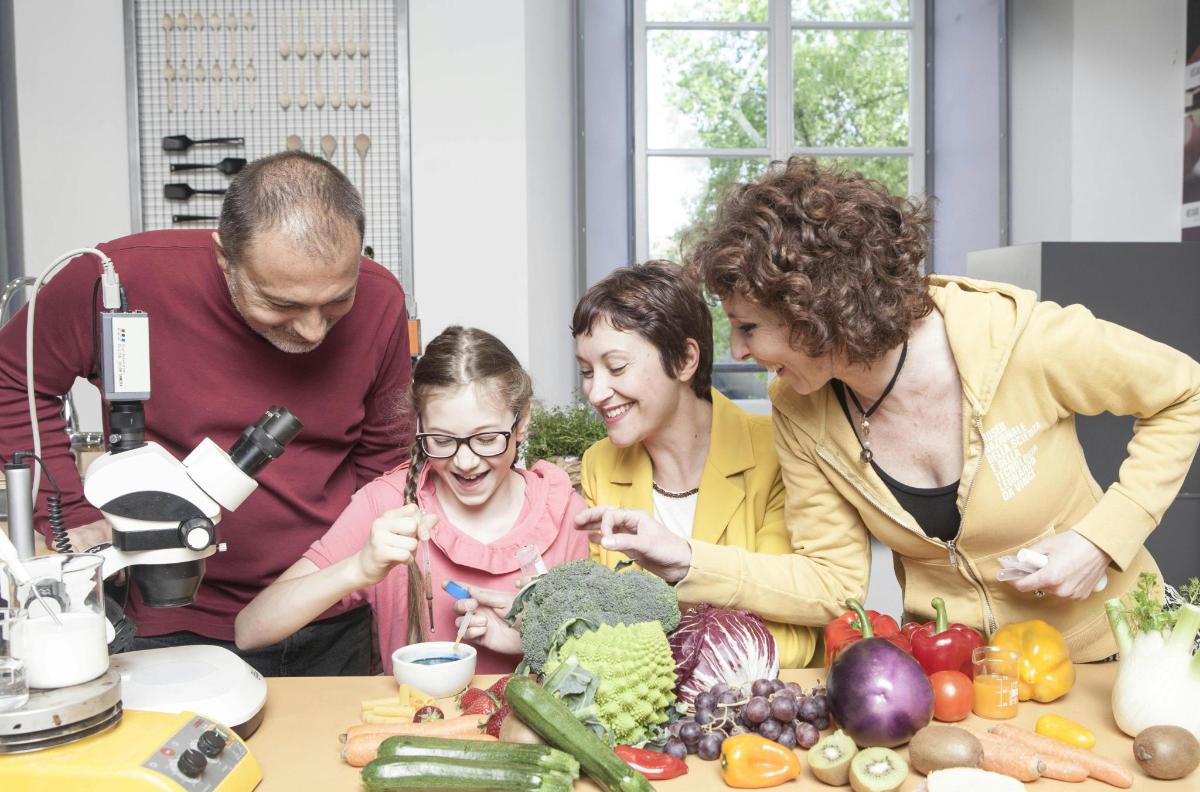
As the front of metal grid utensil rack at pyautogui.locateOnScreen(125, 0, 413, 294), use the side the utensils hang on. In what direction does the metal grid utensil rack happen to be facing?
toward the camera

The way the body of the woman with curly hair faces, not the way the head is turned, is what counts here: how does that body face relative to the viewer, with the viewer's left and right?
facing the viewer and to the left of the viewer

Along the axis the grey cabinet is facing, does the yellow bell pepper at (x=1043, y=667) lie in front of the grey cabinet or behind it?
in front

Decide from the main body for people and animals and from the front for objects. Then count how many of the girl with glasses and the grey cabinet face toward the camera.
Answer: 2

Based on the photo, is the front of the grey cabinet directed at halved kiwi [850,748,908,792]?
yes

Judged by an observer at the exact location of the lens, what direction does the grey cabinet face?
facing the viewer

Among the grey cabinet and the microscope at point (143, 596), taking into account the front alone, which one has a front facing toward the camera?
the grey cabinet

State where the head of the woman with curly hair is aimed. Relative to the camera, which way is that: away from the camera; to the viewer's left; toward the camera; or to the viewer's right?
to the viewer's left

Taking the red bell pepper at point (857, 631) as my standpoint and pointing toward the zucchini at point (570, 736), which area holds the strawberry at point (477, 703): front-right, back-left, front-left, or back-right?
front-right

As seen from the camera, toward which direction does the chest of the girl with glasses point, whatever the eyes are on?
toward the camera

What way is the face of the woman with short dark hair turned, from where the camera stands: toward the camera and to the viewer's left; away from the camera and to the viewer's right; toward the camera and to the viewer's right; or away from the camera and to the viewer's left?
toward the camera and to the viewer's left

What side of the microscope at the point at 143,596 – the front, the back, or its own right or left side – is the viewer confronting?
right

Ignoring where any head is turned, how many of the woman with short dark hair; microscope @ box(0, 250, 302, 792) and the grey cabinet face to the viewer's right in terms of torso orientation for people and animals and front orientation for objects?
1
